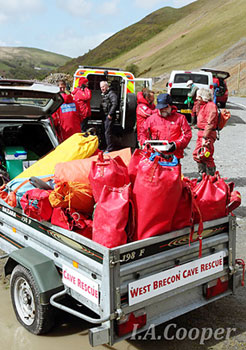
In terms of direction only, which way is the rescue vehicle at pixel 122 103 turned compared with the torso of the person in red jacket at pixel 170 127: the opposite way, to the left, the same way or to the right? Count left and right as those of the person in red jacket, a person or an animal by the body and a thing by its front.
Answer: the opposite way

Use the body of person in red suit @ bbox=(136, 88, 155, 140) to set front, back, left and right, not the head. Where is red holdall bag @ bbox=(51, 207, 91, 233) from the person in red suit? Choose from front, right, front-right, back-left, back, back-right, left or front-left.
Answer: right

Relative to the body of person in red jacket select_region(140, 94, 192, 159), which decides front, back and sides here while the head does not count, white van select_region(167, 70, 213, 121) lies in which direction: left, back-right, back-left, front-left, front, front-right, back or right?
back

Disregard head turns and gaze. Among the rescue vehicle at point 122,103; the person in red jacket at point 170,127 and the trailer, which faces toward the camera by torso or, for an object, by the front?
the person in red jacket

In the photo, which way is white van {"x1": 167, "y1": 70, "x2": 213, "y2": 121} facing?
away from the camera

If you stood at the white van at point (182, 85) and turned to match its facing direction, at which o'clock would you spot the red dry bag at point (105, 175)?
The red dry bag is roughly at 6 o'clock from the white van.

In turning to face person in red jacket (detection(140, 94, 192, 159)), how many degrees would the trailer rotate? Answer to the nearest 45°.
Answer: approximately 45° to its right

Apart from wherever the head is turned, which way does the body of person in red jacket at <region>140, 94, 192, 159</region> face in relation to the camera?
toward the camera

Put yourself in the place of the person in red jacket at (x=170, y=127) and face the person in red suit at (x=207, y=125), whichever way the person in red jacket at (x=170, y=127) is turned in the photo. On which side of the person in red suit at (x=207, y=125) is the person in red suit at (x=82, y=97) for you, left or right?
left

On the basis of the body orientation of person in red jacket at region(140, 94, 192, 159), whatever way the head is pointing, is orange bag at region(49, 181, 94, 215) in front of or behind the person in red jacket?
in front

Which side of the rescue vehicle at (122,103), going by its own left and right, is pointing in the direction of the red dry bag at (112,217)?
back
